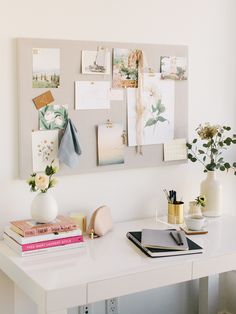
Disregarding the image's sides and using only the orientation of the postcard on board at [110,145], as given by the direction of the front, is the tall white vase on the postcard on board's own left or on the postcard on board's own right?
on the postcard on board's own left

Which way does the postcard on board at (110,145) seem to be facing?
toward the camera

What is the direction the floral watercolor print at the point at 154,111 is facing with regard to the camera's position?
facing the viewer

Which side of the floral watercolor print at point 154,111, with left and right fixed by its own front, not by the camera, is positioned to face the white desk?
front

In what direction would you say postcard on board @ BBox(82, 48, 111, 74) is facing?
toward the camera

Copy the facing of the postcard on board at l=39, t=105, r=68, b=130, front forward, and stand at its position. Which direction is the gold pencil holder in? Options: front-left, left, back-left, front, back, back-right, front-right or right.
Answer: left

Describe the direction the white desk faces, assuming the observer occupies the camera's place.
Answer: facing the viewer and to the right of the viewer

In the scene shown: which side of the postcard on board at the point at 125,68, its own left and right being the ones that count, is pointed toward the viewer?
front
